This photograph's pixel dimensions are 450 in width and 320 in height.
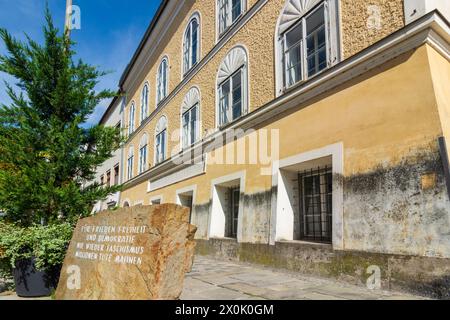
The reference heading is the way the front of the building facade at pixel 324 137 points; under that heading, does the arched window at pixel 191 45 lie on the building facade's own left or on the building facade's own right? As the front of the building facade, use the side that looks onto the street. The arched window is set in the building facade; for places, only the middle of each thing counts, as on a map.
on the building facade's own right

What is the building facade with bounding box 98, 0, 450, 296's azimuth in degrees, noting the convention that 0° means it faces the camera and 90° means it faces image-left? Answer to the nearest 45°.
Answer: approximately 45°

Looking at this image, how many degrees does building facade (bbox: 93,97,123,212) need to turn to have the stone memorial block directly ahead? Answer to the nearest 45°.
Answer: approximately 45° to its left

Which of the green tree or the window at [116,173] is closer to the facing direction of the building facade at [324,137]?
the green tree

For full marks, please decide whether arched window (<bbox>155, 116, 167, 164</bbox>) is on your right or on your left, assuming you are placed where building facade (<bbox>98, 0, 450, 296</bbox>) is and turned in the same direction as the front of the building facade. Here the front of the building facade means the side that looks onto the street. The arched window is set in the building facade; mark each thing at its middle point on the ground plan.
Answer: on your right

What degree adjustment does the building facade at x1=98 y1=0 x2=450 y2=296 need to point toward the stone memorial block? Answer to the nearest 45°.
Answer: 0° — it already faces it

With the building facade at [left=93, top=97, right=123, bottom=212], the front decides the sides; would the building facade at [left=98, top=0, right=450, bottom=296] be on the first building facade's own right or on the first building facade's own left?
on the first building facade's own left

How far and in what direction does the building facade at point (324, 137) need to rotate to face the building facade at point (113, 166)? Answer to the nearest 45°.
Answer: approximately 90° to its right
